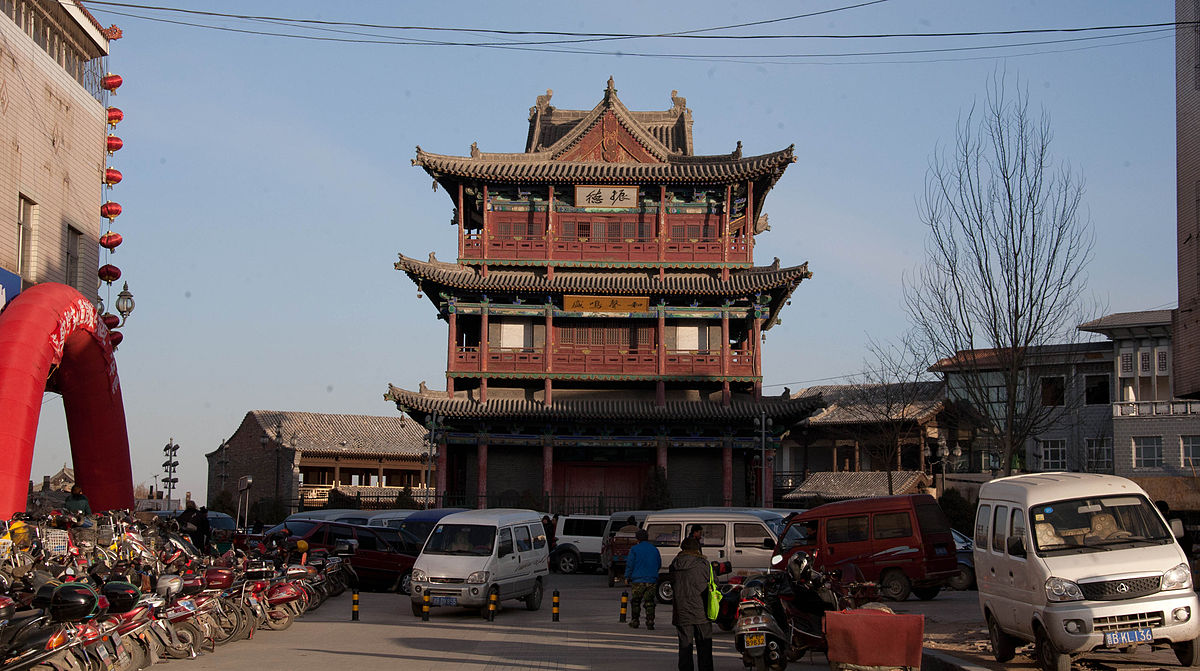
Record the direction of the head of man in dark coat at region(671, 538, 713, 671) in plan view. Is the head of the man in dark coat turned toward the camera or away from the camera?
away from the camera

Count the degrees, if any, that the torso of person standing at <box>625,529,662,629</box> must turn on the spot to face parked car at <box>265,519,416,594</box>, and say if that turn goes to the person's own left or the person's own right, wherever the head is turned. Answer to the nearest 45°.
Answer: approximately 45° to the person's own left

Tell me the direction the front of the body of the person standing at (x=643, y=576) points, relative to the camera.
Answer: away from the camera

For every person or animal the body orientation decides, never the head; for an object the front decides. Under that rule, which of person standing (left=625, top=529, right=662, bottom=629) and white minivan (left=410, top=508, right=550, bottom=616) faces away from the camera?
the person standing

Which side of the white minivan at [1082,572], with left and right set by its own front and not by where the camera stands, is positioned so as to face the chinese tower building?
back

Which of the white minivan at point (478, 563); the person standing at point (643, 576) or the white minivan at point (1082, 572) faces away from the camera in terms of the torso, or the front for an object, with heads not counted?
the person standing

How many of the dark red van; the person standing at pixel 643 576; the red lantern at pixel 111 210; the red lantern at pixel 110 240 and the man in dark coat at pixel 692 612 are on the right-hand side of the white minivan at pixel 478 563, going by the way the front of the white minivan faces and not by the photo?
2

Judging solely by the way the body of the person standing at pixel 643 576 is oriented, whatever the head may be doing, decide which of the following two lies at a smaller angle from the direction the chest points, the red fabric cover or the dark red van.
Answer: the dark red van

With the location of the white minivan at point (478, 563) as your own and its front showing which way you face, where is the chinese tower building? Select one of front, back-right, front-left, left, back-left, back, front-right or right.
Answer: back-right

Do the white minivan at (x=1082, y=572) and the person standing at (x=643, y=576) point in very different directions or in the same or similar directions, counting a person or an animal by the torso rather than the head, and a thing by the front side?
very different directions

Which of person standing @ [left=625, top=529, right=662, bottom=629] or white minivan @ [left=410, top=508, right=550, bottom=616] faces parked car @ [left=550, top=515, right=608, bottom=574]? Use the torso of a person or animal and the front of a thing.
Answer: the person standing

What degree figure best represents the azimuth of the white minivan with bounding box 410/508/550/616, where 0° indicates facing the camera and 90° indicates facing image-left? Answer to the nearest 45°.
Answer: approximately 45°

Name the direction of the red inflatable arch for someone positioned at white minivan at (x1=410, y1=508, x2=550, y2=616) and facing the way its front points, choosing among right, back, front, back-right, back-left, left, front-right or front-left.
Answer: front-right

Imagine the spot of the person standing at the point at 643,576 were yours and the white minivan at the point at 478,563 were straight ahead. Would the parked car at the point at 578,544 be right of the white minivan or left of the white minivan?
right

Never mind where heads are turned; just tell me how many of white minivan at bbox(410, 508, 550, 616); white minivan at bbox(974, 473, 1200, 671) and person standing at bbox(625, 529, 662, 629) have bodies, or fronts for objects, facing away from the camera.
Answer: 1

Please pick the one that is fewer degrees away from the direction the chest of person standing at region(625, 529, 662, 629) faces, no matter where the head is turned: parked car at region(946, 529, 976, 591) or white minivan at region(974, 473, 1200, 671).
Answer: the parked car

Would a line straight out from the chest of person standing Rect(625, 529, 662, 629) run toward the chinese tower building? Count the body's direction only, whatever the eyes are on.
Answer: yes

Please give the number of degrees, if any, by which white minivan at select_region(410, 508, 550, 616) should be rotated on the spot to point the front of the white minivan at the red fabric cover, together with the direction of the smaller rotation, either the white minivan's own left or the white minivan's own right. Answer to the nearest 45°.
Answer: approximately 45° to the white minivan's own left
